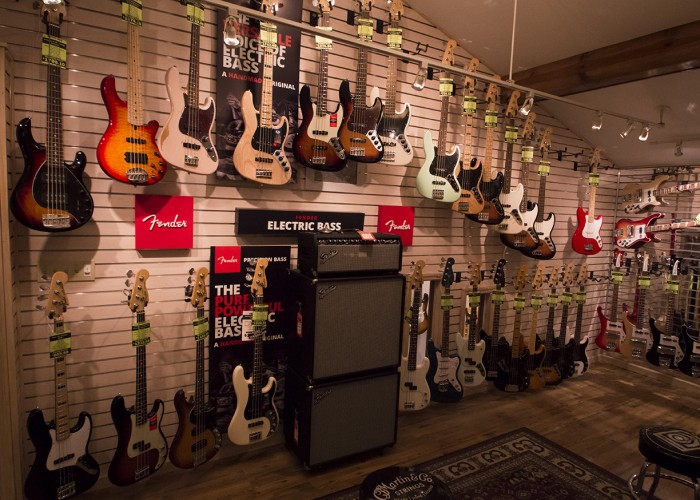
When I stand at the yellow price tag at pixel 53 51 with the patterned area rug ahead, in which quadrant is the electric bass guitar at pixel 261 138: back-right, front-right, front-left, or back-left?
front-left

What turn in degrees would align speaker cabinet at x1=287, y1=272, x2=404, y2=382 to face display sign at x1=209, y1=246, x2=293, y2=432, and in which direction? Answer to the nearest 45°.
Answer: approximately 135° to its right

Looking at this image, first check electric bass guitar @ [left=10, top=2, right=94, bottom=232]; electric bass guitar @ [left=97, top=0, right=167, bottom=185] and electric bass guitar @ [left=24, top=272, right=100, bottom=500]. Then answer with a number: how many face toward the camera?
3

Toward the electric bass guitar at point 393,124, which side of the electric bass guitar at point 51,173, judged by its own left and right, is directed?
left

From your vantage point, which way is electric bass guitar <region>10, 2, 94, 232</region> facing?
toward the camera

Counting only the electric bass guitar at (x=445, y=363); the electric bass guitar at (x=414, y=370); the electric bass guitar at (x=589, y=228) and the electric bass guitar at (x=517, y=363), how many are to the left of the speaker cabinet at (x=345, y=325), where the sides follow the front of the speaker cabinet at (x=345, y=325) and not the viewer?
4

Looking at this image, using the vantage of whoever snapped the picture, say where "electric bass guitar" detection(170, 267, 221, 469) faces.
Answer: facing the viewer and to the right of the viewer

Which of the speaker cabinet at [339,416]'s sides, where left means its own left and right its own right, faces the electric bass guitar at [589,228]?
left

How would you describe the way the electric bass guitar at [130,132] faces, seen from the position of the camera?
facing the viewer

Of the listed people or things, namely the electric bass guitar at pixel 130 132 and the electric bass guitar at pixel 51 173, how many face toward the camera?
2

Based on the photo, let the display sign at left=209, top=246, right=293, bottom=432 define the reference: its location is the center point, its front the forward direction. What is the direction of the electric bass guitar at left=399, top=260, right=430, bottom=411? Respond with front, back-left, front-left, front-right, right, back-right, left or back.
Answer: front-left

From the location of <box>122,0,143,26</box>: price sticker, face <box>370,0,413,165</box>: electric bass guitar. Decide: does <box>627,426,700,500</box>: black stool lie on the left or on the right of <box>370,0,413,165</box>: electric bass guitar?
right

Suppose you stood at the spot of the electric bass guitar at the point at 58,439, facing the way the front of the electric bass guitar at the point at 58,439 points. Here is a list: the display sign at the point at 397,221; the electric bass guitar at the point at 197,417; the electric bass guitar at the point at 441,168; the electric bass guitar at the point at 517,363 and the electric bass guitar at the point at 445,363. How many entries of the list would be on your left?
5
